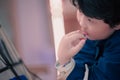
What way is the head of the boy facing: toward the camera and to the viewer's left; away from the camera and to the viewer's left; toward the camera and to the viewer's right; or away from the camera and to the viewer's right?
toward the camera and to the viewer's left
